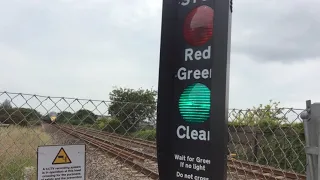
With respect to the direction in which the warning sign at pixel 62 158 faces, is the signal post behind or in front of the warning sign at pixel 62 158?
in front

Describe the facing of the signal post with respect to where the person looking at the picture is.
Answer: facing the viewer and to the left of the viewer

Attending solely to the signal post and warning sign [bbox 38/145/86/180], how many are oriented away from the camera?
0

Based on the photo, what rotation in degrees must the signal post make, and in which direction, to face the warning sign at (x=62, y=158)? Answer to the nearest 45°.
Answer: approximately 90° to its right

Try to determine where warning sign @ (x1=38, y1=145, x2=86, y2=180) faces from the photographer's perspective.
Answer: facing the viewer

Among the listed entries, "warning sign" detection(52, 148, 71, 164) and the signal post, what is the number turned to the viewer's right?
0

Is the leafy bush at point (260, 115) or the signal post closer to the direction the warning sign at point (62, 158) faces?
the signal post

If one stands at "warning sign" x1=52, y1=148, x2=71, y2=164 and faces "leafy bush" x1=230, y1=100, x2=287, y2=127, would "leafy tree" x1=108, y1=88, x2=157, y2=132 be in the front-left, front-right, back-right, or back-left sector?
front-left

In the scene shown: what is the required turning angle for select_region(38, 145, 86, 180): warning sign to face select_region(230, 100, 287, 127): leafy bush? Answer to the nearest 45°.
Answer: approximately 135° to its left

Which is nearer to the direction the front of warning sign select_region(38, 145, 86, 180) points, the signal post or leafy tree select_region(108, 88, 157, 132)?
the signal post

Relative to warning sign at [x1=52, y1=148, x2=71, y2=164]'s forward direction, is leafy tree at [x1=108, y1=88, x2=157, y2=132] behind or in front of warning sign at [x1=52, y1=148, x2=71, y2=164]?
behind

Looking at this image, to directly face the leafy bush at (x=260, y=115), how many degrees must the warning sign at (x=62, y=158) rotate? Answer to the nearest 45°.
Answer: approximately 135° to its left

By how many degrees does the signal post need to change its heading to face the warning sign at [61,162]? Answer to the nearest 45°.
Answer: approximately 90° to its right

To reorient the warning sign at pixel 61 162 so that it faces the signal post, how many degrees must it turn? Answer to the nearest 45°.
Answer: approximately 45° to its left
